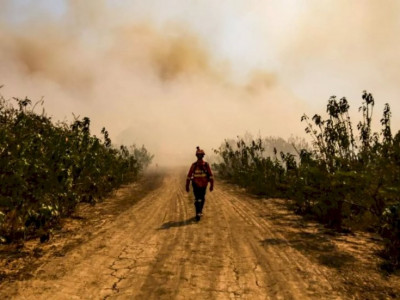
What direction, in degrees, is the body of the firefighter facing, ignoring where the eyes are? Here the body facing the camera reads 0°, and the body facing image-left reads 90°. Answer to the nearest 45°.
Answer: approximately 180°
